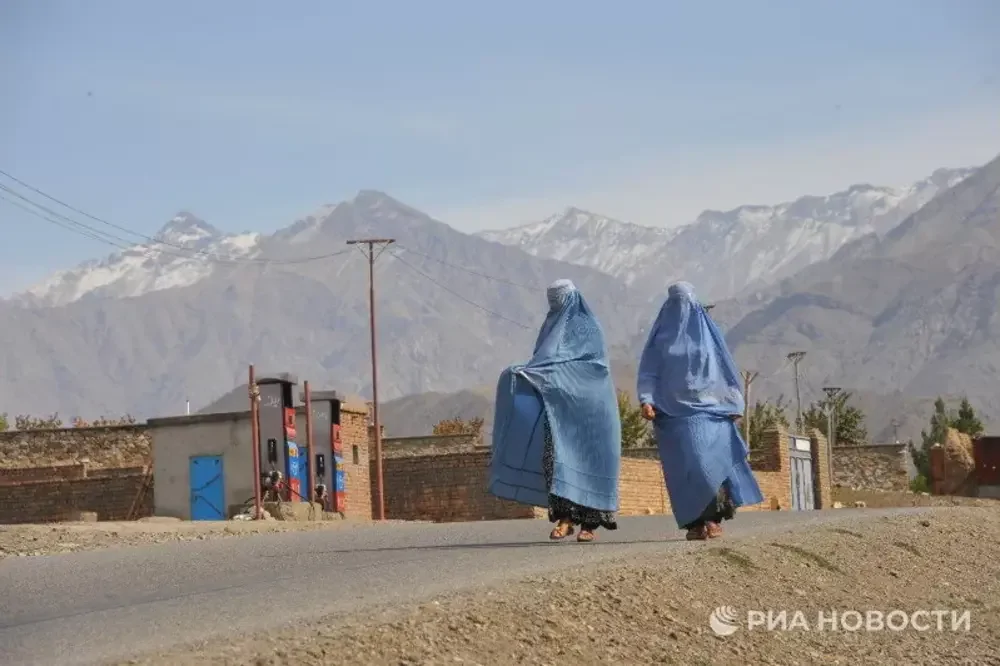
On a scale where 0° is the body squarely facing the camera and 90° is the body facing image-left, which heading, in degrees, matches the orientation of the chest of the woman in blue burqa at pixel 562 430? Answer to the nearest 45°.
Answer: approximately 45°

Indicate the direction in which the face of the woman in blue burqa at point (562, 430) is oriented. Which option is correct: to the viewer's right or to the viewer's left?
to the viewer's left

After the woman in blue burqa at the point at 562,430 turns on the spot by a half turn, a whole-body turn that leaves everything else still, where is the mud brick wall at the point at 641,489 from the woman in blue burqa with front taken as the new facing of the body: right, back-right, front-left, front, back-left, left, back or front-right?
front-left

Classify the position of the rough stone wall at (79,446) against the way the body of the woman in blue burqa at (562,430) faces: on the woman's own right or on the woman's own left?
on the woman's own right

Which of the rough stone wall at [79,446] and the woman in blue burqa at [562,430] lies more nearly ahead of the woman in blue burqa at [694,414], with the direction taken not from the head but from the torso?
the woman in blue burqa
